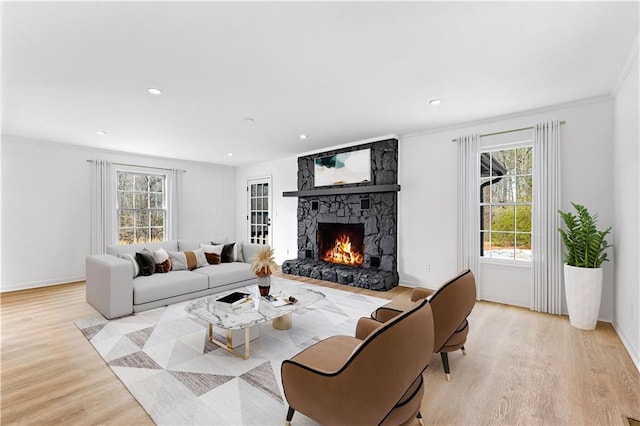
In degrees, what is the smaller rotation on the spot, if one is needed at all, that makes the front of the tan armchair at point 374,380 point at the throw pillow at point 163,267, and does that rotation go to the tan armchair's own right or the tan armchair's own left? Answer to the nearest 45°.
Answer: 0° — it already faces it

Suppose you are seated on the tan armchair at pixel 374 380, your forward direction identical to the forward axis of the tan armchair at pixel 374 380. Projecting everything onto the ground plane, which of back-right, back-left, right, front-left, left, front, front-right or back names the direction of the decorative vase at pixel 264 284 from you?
front

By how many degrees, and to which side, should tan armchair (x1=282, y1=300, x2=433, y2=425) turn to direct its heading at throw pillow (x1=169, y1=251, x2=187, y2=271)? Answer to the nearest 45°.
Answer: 0° — it already faces it

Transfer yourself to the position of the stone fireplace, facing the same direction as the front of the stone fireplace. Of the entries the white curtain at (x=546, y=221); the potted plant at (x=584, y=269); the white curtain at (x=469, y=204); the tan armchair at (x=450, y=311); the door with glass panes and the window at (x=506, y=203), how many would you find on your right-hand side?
1

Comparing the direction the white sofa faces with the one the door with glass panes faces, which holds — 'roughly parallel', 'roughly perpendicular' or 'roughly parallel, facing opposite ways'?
roughly perpendicular

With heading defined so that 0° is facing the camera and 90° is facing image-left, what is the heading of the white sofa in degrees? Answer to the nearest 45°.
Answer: approximately 315°

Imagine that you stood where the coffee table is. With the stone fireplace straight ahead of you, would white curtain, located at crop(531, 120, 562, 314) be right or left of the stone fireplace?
right

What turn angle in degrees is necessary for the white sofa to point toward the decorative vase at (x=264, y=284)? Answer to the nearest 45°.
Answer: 0° — it already faces it

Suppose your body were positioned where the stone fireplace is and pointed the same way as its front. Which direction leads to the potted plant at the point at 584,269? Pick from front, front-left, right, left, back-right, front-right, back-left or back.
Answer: left

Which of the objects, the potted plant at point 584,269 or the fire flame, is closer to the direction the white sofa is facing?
the potted plant

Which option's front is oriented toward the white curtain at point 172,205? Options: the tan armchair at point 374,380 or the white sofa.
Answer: the tan armchair

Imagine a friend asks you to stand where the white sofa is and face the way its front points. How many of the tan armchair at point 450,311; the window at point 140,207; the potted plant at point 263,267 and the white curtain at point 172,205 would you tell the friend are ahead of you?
2

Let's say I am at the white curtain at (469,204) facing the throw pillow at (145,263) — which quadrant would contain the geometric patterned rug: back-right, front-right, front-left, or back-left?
front-left

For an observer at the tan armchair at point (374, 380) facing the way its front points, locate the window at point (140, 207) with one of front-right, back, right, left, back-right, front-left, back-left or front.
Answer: front

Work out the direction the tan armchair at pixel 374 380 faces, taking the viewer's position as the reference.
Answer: facing away from the viewer and to the left of the viewer

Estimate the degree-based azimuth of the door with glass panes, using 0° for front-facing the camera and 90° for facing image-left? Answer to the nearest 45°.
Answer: approximately 45°

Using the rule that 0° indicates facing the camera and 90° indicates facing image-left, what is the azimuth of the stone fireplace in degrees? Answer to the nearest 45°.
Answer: approximately 45°
